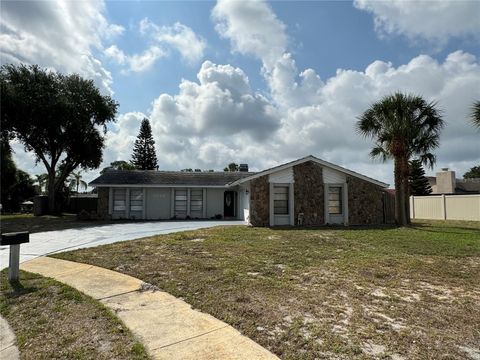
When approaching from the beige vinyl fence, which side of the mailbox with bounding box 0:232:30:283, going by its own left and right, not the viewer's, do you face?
back

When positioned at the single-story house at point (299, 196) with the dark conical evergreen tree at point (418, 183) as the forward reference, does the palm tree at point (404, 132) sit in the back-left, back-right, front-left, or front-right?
front-right

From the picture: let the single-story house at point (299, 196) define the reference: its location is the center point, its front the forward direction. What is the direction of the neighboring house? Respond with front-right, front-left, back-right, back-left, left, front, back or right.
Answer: back-left

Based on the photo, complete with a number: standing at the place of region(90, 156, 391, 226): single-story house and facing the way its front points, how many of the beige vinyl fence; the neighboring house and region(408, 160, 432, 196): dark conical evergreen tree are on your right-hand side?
0

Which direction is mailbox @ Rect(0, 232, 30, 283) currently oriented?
to the viewer's left

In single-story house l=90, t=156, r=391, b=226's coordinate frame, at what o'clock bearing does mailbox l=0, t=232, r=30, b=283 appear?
The mailbox is roughly at 1 o'clock from the single-story house.

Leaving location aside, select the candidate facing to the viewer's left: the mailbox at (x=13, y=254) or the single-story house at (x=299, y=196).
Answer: the mailbox

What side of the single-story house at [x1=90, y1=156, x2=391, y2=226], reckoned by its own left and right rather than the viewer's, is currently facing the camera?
front

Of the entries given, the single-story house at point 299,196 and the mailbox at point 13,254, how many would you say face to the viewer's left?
1

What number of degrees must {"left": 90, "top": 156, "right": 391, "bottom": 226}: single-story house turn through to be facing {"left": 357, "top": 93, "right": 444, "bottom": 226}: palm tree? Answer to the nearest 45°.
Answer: approximately 90° to its left

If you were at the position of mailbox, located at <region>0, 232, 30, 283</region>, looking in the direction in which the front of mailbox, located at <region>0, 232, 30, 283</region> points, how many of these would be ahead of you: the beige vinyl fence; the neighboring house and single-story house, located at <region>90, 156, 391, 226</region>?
0

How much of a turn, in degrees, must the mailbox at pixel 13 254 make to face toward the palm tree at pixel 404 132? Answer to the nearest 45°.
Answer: approximately 180°

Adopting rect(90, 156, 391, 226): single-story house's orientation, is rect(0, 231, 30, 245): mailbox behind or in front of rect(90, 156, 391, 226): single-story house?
in front

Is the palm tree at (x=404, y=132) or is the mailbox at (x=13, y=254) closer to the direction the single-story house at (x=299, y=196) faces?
the mailbox

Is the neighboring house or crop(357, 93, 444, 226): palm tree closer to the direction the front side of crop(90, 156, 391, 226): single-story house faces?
the palm tree
